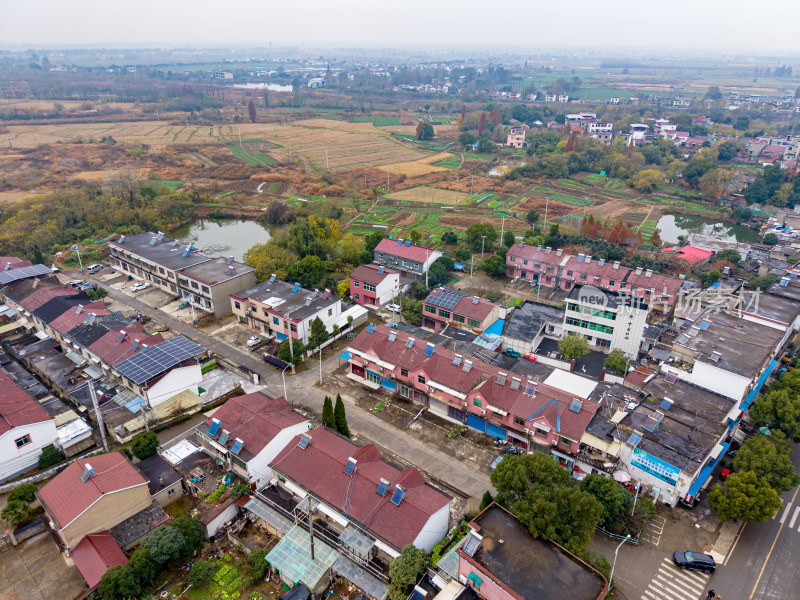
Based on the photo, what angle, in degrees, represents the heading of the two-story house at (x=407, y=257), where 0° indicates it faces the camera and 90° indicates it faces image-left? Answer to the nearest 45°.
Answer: approximately 45°

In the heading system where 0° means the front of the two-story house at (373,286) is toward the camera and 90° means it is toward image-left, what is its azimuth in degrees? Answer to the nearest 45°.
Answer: approximately 45°

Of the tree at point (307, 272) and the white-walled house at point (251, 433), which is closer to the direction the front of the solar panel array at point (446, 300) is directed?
the white-walled house

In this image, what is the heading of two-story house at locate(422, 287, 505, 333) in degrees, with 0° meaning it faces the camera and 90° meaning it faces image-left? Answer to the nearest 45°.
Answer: approximately 45°

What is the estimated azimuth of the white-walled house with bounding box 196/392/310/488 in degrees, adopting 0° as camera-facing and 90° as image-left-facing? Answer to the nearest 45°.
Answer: approximately 45°

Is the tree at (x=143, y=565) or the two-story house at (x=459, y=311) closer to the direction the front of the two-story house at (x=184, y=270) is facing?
the tree

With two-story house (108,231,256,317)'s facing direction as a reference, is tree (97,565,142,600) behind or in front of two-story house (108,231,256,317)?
in front

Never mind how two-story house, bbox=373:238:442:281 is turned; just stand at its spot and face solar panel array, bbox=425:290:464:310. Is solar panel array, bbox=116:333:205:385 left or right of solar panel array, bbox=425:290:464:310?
right

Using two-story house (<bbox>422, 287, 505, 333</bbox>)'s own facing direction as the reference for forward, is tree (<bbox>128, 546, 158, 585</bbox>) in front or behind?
in front
